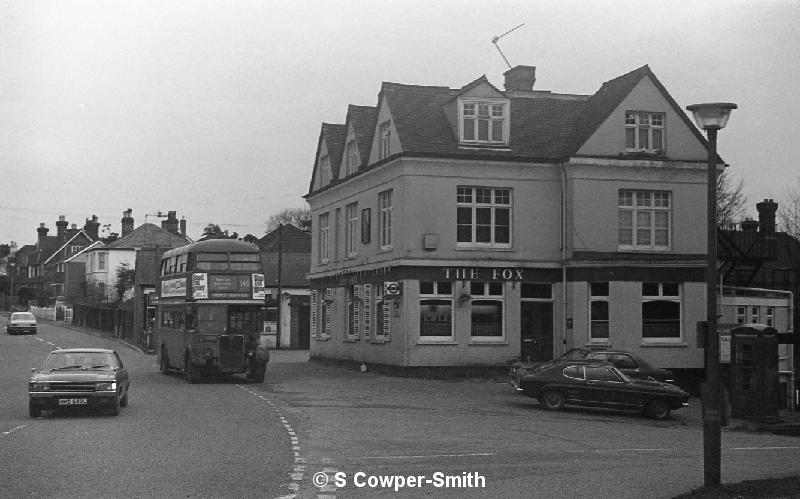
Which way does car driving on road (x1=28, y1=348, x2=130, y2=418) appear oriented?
toward the camera

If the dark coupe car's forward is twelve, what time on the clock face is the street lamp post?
The street lamp post is roughly at 3 o'clock from the dark coupe car.

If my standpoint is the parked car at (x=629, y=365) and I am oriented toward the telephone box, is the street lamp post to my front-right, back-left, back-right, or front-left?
front-right

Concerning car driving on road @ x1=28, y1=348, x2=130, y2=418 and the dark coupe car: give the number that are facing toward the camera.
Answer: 1

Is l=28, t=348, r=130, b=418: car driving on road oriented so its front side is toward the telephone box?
no

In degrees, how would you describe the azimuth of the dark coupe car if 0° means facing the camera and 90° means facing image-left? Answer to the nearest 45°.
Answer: approximately 270°

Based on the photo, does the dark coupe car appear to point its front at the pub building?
no

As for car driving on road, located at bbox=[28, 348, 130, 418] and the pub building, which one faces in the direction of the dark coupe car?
the pub building

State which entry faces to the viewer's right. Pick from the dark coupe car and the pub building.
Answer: the dark coupe car

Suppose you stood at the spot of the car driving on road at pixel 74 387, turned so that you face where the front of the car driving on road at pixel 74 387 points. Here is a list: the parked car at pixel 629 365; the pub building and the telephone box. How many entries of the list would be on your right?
0

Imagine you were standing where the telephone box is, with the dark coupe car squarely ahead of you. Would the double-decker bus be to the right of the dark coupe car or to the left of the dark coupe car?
right

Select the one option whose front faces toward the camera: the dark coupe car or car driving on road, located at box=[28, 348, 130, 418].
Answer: the car driving on road

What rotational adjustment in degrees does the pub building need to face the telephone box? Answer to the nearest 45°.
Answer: approximately 45° to its left

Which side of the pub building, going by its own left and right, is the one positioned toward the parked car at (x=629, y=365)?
front

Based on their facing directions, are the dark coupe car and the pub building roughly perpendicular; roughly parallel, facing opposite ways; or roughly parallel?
roughly perpendicular

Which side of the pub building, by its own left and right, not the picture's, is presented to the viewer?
front
